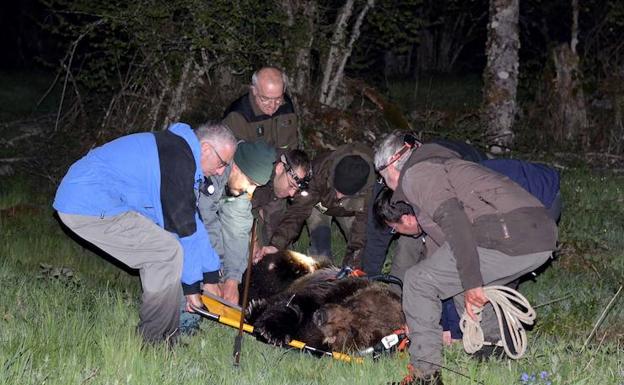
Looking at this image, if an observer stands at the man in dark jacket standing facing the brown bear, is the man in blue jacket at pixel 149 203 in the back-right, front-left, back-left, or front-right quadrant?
front-right

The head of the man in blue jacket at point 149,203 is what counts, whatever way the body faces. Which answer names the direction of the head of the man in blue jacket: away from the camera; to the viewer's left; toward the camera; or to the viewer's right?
to the viewer's right

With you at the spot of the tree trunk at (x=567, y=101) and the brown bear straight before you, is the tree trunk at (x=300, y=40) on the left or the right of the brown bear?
right

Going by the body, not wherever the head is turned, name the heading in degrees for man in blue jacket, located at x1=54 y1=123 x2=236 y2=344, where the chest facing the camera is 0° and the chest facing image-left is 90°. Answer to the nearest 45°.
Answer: approximately 270°

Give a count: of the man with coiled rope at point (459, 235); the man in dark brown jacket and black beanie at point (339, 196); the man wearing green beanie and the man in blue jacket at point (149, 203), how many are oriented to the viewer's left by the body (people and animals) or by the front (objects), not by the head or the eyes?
1

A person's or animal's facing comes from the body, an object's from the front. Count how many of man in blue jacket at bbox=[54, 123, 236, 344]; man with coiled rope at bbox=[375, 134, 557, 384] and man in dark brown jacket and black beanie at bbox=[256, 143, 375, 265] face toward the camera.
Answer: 1

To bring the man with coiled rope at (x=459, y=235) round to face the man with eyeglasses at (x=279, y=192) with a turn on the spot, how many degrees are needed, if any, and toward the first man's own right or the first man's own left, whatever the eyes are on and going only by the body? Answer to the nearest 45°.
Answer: approximately 45° to the first man's own right

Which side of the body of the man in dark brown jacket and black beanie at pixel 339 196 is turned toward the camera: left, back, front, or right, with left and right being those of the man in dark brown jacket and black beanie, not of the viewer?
front

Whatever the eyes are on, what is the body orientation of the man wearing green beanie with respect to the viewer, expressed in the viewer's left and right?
facing the viewer and to the right of the viewer

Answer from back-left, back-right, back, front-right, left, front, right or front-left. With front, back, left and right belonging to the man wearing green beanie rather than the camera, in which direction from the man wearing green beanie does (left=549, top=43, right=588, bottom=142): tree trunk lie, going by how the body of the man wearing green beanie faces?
left

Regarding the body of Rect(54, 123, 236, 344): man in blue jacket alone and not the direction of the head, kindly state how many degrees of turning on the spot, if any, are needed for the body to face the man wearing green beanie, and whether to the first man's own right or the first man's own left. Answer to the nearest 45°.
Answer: approximately 45° to the first man's own left

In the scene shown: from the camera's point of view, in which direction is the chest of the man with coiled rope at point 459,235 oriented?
to the viewer's left

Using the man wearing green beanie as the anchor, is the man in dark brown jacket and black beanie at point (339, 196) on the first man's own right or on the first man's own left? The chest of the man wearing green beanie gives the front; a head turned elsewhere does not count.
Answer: on the first man's own left

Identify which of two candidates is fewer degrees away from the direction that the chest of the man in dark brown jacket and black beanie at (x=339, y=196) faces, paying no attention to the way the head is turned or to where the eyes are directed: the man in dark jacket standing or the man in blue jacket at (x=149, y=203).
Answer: the man in blue jacket

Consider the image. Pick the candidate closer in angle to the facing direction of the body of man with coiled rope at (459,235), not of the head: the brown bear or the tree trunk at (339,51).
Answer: the brown bear
